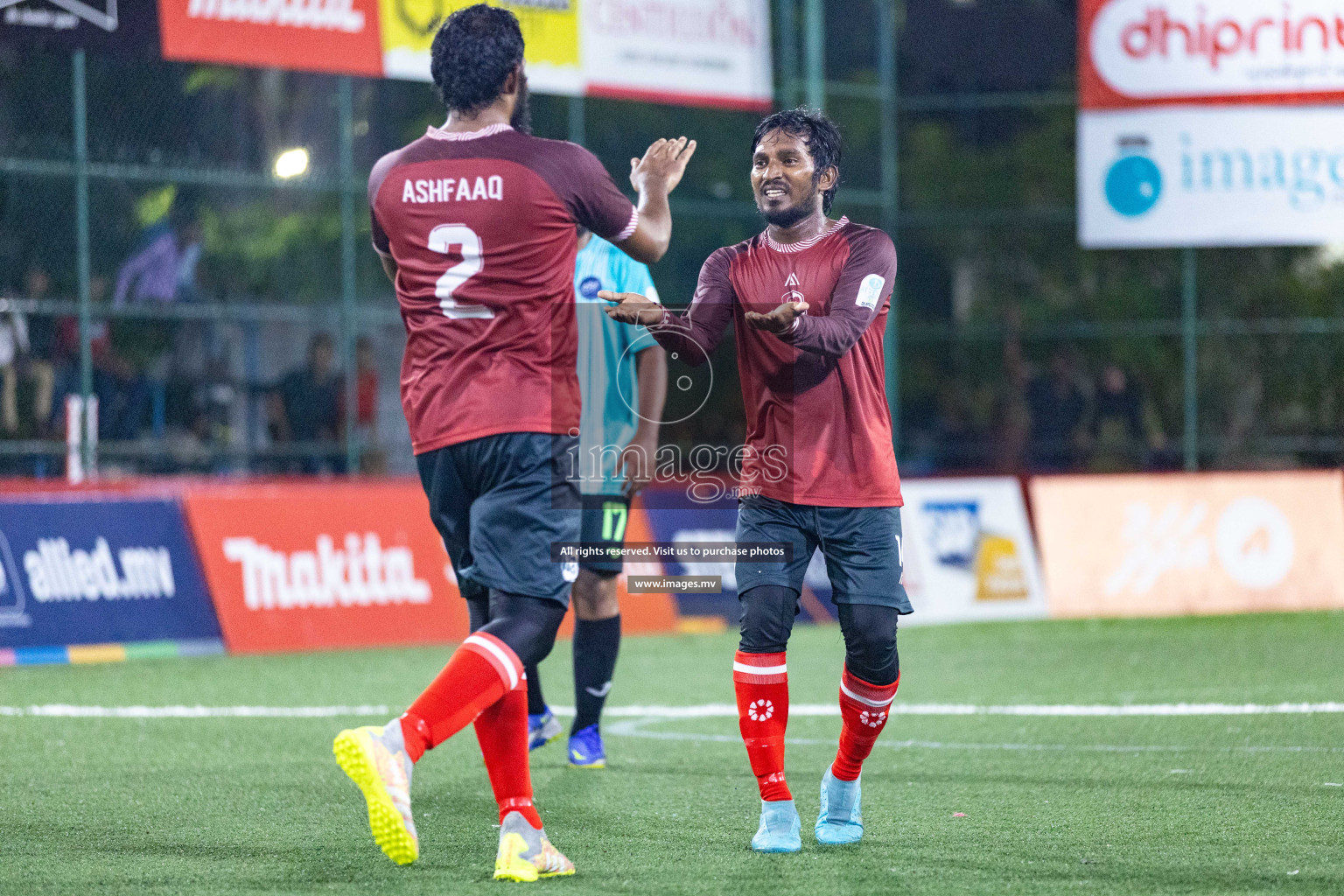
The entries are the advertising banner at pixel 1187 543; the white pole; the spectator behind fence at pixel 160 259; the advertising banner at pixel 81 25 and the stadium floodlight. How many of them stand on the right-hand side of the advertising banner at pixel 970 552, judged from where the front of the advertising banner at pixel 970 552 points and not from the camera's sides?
4

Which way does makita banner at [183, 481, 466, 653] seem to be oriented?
toward the camera

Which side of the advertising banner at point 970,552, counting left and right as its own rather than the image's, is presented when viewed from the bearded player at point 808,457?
front

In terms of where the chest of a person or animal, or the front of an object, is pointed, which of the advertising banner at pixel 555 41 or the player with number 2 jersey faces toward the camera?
the advertising banner

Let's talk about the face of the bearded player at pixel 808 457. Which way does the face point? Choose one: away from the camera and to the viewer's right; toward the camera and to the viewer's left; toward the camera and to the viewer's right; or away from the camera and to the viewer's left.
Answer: toward the camera and to the viewer's left

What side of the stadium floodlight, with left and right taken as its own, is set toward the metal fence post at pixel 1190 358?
left

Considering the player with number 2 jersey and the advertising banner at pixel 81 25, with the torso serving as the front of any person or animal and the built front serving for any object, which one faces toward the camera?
the advertising banner

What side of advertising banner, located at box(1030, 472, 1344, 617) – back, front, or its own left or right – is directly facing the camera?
front

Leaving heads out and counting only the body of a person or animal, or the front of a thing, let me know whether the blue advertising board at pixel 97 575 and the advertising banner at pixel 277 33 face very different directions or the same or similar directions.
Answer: same or similar directions

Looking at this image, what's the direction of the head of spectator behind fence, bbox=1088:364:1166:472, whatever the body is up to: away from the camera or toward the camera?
toward the camera

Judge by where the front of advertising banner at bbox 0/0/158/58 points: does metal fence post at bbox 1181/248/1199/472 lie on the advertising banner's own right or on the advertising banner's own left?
on the advertising banner's own left

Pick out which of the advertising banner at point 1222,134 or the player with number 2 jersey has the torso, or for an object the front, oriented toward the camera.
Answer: the advertising banner

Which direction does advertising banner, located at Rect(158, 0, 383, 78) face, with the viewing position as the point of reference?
facing the viewer
